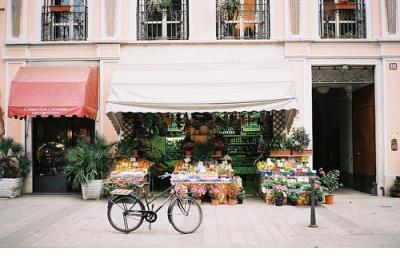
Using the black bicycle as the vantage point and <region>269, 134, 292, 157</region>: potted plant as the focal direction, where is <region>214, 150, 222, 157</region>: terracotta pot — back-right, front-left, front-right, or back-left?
front-left

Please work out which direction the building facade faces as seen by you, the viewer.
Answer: facing the viewer

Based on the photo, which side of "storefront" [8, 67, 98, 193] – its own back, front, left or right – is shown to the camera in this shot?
front

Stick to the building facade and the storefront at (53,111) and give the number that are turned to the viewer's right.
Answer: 0

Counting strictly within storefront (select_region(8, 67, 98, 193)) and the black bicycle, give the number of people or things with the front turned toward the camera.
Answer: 1

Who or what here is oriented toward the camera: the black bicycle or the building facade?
the building facade

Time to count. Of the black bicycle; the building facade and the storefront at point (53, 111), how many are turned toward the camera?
2

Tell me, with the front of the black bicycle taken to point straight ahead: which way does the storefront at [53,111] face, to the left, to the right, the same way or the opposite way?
to the right

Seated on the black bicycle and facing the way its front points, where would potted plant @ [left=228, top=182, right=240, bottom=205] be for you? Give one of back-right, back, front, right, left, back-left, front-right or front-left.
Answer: front-left

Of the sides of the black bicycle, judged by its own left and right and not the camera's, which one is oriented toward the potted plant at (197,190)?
left

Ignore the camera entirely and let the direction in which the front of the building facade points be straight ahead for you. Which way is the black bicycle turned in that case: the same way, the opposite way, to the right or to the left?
to the left

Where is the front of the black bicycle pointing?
to the viewer's right

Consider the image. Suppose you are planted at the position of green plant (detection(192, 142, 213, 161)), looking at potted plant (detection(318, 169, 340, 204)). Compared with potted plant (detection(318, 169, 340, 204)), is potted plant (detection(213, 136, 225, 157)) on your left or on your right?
left

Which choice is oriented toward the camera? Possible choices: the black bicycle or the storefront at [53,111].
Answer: the storefront
